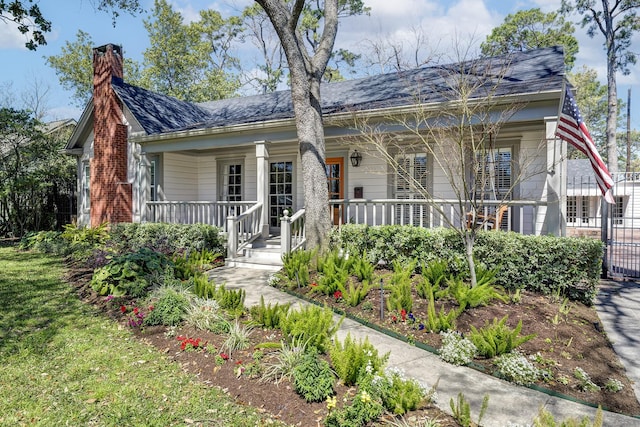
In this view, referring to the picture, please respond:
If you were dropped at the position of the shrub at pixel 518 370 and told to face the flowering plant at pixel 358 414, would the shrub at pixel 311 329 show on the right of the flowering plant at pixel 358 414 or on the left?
right

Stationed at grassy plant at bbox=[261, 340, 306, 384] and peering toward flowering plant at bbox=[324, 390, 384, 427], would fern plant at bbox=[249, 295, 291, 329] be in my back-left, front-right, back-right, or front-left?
back-left

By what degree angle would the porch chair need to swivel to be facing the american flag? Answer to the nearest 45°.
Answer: approximately 135° to its left
